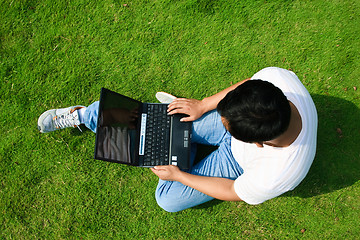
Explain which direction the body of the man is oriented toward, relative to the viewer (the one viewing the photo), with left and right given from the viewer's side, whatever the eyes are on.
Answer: facing to the left of the viewer
